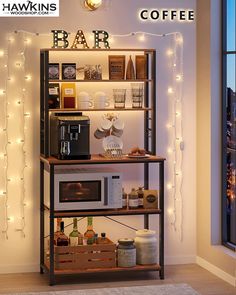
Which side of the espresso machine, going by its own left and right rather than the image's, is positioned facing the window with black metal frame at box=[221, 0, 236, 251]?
left

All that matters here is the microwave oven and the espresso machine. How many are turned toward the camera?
2

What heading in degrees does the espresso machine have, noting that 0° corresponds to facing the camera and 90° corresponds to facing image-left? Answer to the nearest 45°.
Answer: approximately 0°

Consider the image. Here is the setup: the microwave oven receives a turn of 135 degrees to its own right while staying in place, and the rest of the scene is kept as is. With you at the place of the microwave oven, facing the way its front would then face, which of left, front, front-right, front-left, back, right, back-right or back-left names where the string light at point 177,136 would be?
right

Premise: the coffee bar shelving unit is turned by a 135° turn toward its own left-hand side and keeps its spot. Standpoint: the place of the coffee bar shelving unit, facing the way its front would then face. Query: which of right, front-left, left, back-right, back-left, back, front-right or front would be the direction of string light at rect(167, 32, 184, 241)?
front
